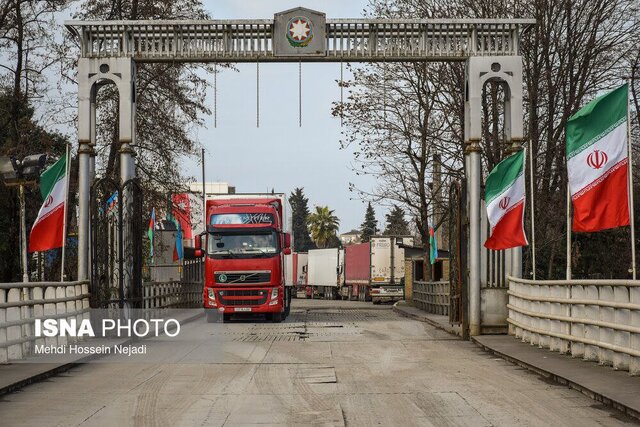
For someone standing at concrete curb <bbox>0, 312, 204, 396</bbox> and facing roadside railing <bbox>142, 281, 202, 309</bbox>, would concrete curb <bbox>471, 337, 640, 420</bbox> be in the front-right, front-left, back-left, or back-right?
back-right

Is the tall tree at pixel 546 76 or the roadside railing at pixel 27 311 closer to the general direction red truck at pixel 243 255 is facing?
the roadside railing

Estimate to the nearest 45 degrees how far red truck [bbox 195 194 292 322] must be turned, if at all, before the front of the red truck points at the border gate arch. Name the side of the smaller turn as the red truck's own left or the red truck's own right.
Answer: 0° — it already faces it

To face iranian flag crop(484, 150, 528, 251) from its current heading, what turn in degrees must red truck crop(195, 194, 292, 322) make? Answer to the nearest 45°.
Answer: approximately 45° to its left

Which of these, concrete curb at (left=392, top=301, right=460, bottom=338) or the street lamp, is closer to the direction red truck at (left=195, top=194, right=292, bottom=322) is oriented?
the street lamp

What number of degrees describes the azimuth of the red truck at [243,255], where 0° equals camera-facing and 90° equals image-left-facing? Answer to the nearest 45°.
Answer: approximately 0°

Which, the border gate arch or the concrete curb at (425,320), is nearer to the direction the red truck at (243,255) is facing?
the border gate arch

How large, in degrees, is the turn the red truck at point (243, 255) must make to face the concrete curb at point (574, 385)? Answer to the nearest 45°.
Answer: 0° — it already faces it

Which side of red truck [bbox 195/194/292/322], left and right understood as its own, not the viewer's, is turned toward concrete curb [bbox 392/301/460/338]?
left

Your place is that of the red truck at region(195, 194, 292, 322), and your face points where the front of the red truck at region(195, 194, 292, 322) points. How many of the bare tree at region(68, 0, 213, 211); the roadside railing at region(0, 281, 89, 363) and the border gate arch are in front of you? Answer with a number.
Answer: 2
